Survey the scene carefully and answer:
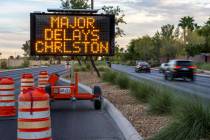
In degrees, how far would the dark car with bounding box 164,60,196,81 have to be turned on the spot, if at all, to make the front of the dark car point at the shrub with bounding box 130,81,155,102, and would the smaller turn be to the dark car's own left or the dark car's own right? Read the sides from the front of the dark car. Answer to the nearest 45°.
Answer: approximately 135° to the dark car's own left

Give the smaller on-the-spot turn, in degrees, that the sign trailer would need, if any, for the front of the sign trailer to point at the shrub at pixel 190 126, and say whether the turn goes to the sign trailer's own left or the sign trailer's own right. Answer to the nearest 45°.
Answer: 0° — it already faces it

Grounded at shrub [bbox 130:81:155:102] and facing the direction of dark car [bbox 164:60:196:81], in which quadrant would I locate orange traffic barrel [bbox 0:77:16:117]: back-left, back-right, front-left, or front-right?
back-left

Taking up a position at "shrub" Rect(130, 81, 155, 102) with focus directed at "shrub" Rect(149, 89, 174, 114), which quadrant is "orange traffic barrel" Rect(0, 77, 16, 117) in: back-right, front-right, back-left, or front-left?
front-right

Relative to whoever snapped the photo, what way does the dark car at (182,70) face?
facing away from the viewer and to the left of the viewer

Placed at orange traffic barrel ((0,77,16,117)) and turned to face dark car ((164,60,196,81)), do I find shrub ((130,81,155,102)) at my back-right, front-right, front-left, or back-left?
front-right

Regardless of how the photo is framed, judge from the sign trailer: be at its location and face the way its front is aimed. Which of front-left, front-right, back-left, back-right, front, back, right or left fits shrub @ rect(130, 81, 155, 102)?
left

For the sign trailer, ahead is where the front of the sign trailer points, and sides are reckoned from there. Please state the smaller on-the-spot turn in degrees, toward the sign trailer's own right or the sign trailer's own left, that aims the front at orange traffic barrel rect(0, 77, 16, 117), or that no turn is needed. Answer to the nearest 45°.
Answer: approximately 45° to the sign trailer's own right

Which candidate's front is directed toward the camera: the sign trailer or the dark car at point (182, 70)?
the sign trailer

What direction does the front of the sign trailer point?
toward the camera
